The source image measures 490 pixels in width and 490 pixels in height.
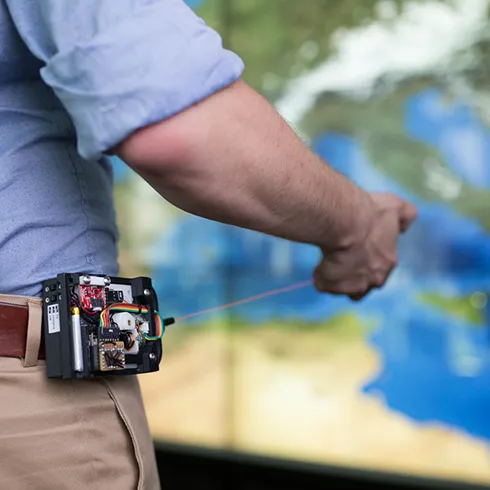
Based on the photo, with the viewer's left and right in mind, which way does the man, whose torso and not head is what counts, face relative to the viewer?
facing away from the viewer and to the right of the viewer
